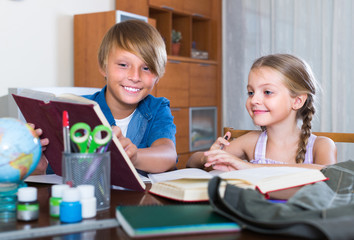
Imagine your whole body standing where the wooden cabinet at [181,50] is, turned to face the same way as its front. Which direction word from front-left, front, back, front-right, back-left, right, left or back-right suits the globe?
front-right

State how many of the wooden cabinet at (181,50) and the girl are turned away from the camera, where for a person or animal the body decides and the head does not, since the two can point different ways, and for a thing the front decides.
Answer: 0

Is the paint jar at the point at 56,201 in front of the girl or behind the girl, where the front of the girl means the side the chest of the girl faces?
in front

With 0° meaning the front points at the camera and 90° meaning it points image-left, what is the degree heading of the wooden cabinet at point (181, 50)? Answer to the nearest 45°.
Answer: approximately 315°

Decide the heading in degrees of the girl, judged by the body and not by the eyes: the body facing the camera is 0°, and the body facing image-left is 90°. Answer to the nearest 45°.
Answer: approximately 45°

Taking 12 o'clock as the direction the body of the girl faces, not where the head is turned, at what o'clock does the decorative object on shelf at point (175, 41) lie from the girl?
The decorative object on shelf is roughly at 4 o'clock from the girl.

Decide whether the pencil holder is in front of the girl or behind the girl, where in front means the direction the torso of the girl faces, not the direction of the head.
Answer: in front

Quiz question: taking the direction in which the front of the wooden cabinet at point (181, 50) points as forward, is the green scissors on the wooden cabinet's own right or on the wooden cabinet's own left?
on the wooden cabinet's own right
